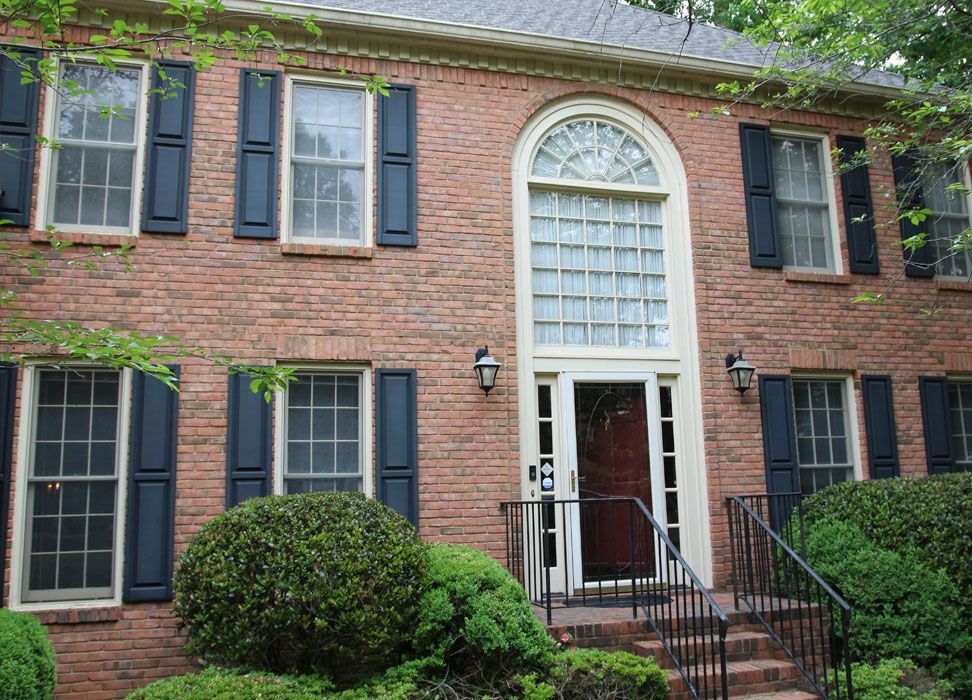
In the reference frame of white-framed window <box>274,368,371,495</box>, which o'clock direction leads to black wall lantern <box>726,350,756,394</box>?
The black wall lantern is roughly at 9 o'clock from the white-framed window.

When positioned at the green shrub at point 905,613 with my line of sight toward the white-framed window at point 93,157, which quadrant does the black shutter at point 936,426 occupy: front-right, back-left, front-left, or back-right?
back-right

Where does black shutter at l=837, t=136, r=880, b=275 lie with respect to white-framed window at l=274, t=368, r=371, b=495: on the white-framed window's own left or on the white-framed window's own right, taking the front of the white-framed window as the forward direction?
on the white-framed window's own left

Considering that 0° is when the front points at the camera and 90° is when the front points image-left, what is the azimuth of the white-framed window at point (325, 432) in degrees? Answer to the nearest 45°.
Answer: approximately 0°
